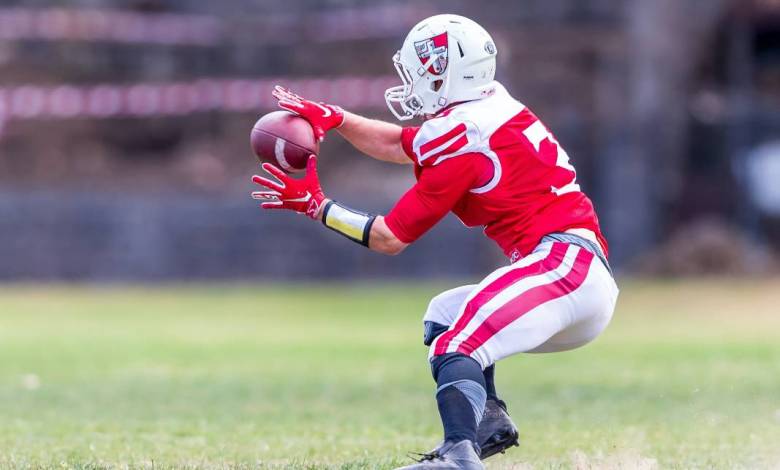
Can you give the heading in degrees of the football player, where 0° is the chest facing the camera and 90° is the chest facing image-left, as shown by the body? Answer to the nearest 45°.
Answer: approximately 90°

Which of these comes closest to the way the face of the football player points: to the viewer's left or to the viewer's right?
to the viewer's left
